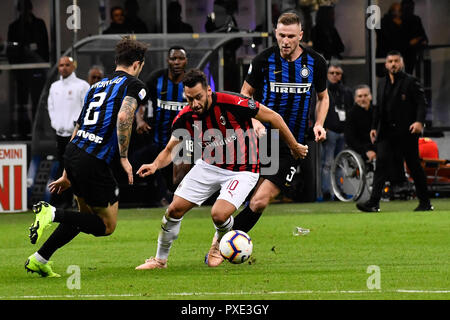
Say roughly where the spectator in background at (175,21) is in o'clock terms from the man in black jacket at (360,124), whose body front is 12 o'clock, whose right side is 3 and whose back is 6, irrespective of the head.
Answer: The spectator in background is roughly at 6 o'clock from the man in black jacket.

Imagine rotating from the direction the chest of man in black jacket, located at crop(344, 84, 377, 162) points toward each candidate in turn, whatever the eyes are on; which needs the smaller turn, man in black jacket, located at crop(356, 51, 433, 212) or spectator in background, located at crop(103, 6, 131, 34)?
the man in black jacket

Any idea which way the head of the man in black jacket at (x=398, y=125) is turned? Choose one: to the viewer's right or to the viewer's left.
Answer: to the viewer's left

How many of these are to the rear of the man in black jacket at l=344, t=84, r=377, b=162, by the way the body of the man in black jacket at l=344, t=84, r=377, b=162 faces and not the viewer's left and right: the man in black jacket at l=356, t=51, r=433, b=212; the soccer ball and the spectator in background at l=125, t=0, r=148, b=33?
1

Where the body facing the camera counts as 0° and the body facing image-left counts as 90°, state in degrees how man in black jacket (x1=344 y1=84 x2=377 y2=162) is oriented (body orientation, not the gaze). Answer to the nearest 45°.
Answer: approximately 315°

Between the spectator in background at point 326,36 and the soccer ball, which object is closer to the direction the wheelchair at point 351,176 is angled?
the soccer ball

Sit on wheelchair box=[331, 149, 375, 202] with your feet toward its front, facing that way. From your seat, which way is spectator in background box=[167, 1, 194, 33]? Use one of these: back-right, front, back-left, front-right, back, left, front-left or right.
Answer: back

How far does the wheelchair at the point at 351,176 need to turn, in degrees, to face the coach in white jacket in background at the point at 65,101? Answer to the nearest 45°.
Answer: approximately 135° to its right

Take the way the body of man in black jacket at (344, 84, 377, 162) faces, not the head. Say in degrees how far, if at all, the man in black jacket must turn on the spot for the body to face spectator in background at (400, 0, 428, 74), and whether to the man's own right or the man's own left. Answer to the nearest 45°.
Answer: approximately 135° to the man's own left

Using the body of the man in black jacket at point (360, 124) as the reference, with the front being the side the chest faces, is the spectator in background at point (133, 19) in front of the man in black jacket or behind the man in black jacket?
behind

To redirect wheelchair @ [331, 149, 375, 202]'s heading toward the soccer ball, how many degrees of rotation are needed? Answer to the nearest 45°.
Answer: approximately 45° to its right

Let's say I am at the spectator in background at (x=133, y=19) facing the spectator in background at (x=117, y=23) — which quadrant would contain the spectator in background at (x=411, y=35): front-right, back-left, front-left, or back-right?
back-left
